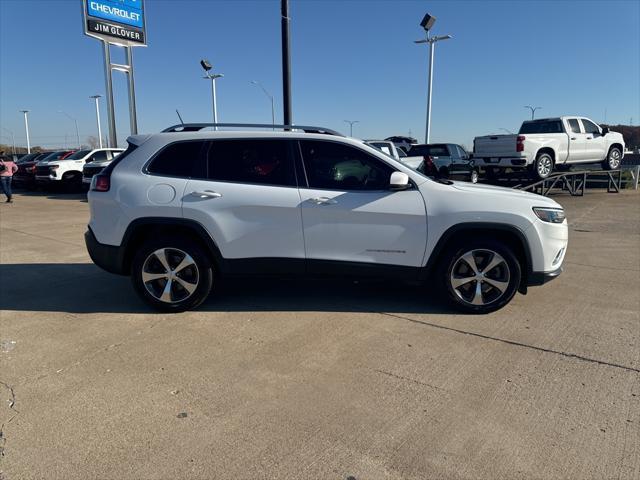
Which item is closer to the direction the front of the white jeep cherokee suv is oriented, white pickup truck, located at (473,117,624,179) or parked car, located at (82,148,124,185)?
the white pickup truck

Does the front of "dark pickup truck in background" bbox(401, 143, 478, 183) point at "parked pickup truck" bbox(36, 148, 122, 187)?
no

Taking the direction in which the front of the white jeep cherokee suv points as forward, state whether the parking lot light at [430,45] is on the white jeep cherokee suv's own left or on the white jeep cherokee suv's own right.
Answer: on the white jeep cherokee suv's own left

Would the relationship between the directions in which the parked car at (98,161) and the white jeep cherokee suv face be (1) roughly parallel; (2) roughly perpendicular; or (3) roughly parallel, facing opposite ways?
roughly perpendicular

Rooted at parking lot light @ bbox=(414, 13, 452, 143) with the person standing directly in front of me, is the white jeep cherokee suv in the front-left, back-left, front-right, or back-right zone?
front-left

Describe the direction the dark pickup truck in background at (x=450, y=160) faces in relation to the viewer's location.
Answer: facing away from the viewer and to the right of the viewer

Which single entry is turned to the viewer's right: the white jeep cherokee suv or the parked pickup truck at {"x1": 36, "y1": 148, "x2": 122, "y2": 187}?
the white jeep cherokee suv

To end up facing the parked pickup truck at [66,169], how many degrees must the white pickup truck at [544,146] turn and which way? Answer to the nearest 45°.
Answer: approximately 135° to its left

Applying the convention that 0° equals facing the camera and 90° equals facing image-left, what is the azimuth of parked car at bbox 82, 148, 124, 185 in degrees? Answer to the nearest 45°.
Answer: approximately 45°

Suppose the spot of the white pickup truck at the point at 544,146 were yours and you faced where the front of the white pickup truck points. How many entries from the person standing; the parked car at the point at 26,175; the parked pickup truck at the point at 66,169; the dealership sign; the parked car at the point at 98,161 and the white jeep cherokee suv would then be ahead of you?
0

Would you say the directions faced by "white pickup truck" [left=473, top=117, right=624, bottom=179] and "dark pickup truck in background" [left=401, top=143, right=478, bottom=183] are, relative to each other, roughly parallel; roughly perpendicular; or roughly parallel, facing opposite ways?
roughly parallel

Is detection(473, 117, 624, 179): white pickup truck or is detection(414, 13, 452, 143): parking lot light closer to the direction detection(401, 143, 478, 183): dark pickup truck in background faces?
the parking lot light

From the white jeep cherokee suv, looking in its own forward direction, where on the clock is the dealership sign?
The dealership sign is roughly at 8 o'clock from the white jeep cherokee suv.

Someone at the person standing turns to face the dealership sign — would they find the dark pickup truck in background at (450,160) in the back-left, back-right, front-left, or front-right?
front-right

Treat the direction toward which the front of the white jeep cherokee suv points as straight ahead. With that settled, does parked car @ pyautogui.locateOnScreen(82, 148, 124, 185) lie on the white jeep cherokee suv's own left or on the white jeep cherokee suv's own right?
on the white jeep cherokee suv's own left

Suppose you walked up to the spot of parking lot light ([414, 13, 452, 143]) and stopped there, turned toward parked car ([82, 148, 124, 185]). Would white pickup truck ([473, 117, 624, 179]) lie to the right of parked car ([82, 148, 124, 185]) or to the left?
left

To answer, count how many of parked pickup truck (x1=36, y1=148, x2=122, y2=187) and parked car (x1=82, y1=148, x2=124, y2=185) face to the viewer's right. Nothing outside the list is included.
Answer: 0

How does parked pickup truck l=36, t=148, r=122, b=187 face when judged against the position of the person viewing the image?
facing the viewer and to the left of the viewer

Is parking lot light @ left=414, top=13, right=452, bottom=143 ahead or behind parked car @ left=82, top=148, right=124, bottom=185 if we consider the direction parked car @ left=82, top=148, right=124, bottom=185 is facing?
behind

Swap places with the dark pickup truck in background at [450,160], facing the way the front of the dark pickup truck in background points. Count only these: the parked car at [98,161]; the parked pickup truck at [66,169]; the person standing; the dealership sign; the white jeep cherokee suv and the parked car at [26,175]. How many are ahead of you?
0

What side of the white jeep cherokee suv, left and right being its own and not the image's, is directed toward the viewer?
right
